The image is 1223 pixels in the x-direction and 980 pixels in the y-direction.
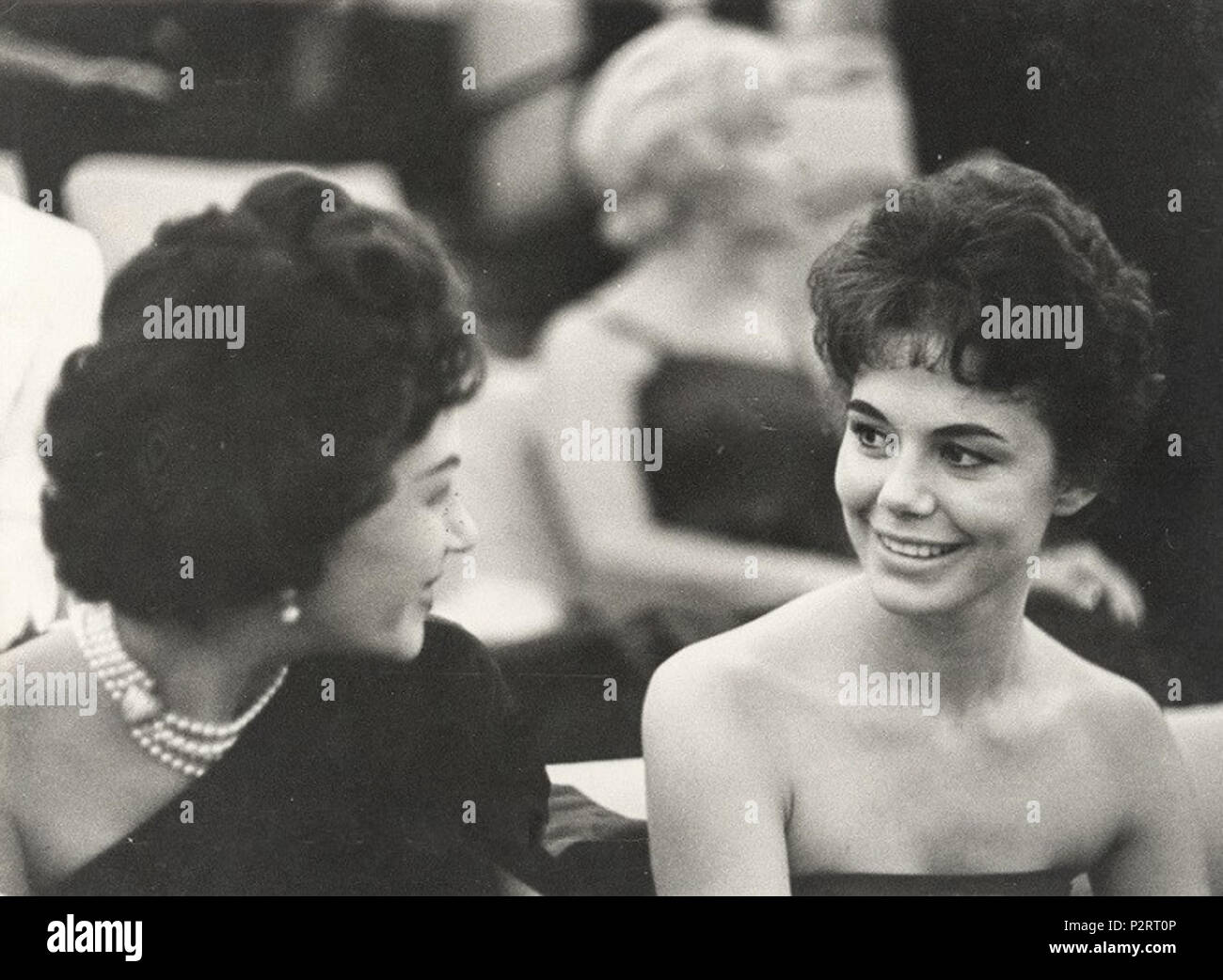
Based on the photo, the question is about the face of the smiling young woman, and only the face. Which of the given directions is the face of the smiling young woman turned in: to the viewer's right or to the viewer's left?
to the viewer's left

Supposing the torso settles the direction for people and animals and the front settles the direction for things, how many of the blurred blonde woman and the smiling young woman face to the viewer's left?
0

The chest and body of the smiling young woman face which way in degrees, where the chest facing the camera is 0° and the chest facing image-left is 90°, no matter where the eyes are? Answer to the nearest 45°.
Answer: approximately 0°
